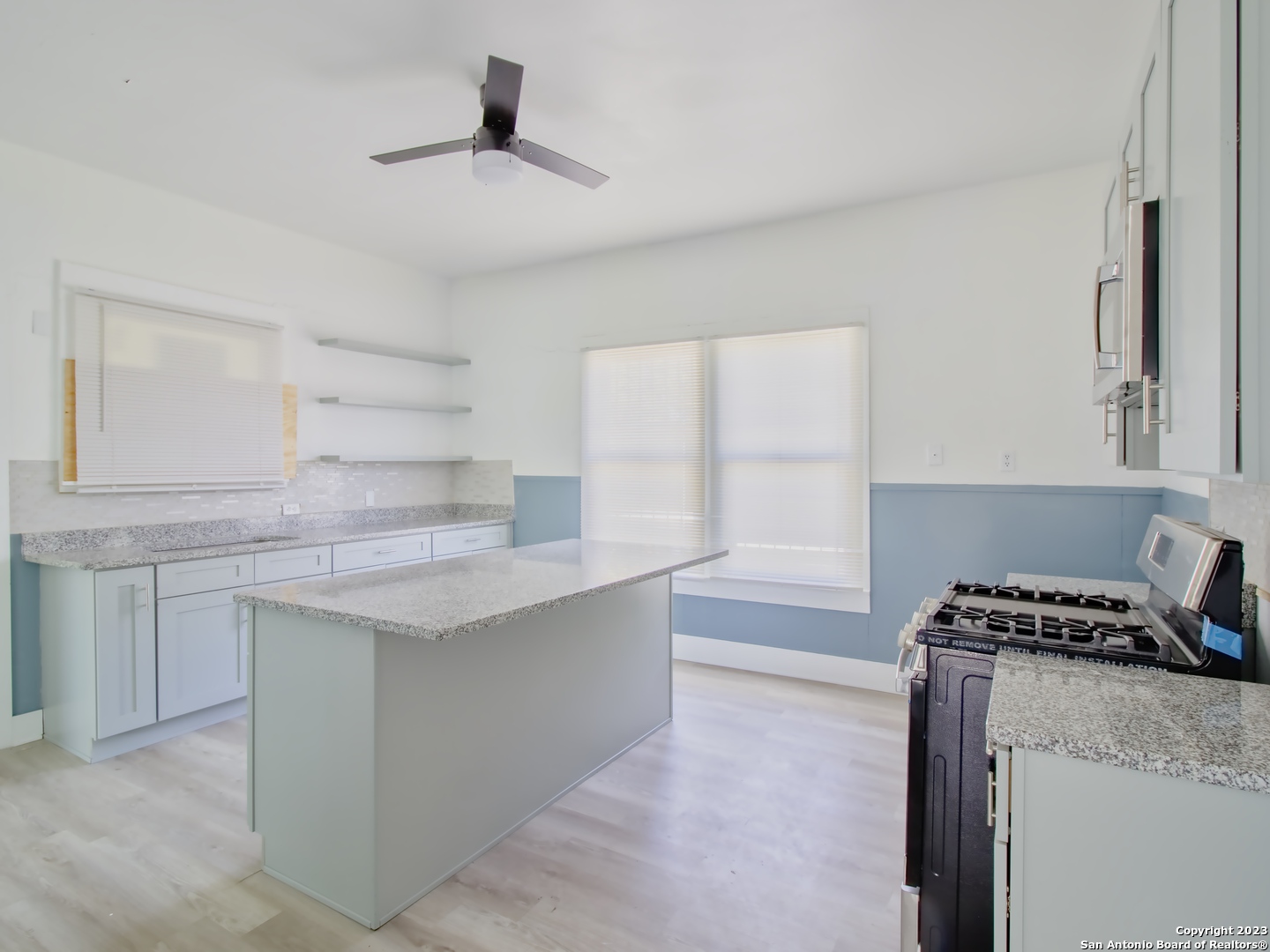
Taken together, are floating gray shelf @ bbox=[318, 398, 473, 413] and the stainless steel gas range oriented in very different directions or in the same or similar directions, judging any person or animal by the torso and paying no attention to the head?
very different directions

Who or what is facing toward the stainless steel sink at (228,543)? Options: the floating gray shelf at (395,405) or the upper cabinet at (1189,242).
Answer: the upper cabinet

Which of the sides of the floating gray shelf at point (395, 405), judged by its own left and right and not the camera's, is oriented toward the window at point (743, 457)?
front

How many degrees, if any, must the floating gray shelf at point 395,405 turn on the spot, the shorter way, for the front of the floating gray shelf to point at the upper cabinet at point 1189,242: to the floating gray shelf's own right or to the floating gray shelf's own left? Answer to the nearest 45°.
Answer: approximately 45° to the floating gray shelf's own right

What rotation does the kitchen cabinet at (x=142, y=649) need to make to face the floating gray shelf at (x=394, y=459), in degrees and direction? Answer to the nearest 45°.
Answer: approximately 90° to its left

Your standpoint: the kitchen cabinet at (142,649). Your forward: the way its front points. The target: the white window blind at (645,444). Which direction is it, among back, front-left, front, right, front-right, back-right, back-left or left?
front-left

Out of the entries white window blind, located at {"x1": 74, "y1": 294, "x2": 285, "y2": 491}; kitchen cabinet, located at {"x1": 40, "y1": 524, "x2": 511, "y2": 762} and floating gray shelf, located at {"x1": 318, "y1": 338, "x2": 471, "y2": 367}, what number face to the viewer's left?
0

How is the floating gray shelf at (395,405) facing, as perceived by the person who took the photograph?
facing the viewer and to the right of the viewer

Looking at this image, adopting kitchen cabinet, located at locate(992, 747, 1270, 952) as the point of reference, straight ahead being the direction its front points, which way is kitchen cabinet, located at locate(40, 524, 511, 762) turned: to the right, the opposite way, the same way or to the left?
the opposite way

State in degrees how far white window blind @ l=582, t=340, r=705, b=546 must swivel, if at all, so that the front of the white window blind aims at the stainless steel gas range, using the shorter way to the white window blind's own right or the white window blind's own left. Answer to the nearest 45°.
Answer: approximately 45° to the white window blind's own left

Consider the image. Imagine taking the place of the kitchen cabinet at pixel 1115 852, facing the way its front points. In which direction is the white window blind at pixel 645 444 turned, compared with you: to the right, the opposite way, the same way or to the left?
to the left

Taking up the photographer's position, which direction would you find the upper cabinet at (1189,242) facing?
facing to the left of the viewer

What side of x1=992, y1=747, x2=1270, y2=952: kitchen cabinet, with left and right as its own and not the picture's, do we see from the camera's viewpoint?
left

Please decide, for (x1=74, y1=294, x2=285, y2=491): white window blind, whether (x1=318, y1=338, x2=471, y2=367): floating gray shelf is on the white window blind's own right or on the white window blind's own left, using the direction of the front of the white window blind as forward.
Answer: on the white window blind's own left

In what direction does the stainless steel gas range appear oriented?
to the viewer's left

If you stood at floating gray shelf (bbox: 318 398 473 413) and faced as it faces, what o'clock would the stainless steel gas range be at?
The stainless steel gas range is roughly at 1 o'clock from the floating gray shelf.
